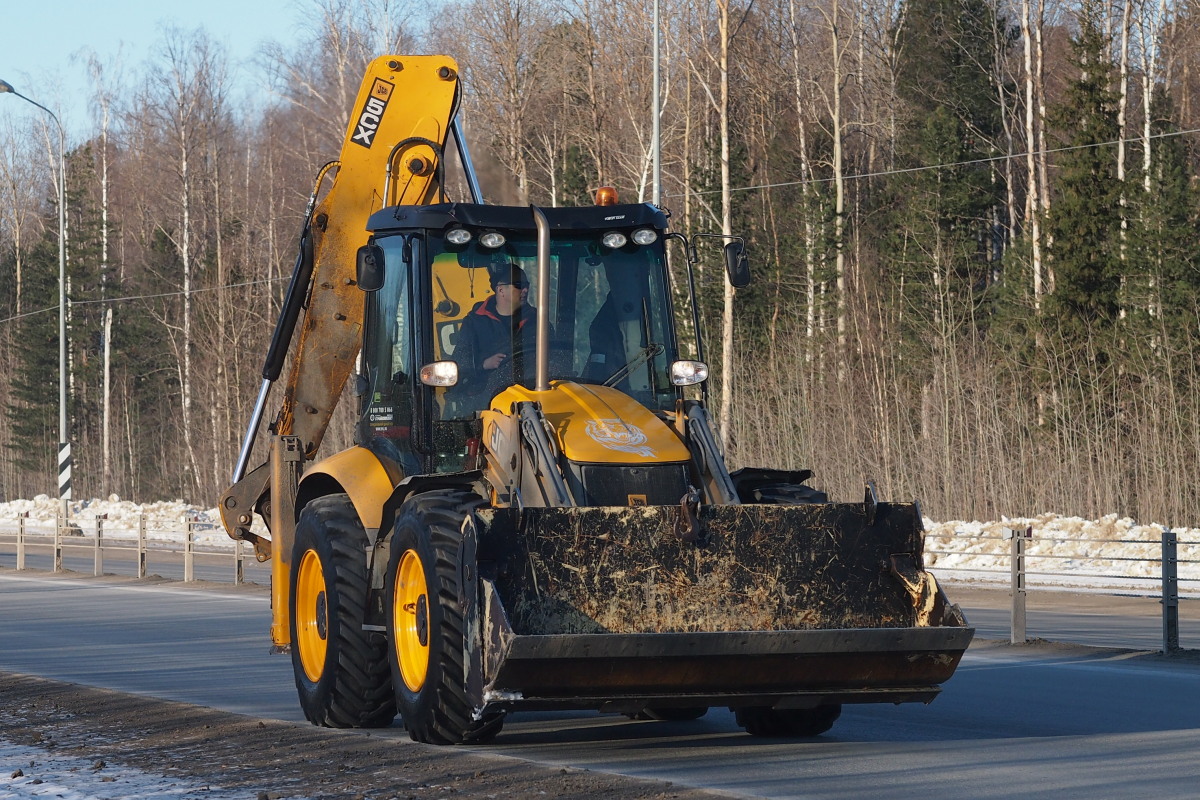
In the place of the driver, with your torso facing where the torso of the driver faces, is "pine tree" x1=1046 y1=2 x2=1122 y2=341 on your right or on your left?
on your left

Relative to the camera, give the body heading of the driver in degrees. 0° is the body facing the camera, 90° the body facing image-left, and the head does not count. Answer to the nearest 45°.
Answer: approximately 315°

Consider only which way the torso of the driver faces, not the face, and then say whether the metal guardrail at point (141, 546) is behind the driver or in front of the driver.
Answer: behind

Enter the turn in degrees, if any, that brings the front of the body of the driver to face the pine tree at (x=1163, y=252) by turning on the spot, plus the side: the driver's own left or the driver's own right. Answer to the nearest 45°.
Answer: approximately 90° to the driver's own left

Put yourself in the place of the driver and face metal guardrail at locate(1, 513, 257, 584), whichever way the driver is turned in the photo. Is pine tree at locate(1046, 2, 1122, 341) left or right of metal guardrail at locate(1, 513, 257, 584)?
right

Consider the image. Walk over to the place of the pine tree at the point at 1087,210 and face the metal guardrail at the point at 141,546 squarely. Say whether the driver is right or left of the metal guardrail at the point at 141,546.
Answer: left
